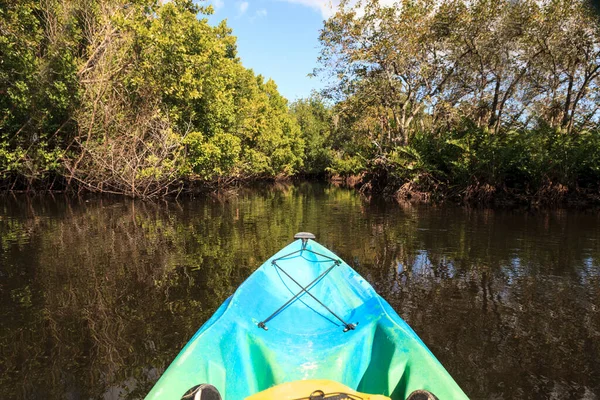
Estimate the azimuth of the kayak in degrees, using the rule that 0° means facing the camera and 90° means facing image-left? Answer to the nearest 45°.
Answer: approximately 180°
